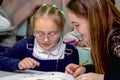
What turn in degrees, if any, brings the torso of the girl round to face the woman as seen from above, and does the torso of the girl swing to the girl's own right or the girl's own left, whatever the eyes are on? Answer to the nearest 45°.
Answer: approximately 45° to the girl's own left

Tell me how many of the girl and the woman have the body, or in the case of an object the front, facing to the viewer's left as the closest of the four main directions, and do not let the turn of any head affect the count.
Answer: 1

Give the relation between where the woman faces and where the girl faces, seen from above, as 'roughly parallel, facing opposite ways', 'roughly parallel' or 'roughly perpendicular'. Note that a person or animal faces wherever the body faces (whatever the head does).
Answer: roughly perpendicular

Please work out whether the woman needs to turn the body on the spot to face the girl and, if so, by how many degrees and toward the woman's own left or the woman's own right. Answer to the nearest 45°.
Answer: approximately 45° to the woman's own right

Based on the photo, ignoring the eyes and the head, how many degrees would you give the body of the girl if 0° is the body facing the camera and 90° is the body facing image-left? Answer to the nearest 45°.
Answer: approximately 0°

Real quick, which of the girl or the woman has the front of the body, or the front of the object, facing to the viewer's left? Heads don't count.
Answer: the woman

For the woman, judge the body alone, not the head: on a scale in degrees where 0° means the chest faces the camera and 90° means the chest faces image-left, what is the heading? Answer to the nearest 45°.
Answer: approximately 90°
